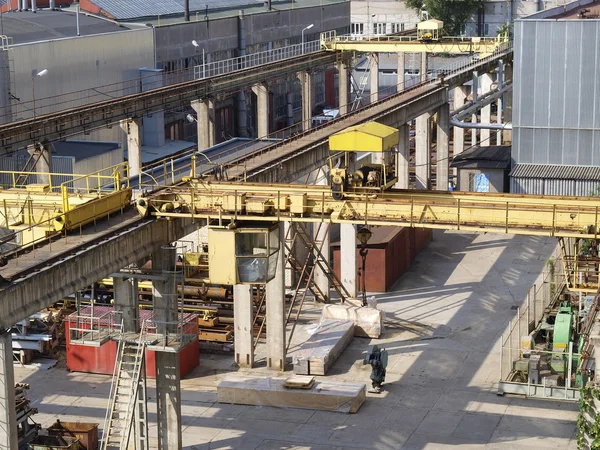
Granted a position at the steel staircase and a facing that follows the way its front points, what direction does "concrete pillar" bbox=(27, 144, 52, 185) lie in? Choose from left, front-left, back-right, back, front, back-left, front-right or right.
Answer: back

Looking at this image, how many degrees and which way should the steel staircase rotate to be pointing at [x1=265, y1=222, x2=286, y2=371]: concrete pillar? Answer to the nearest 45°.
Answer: approximately 135° to its left

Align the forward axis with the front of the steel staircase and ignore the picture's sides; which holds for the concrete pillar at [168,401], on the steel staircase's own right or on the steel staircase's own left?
on the steel staircase's own left

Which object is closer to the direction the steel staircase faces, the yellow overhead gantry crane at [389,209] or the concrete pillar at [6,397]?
the concrete pillar

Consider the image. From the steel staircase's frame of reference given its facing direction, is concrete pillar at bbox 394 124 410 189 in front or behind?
behind

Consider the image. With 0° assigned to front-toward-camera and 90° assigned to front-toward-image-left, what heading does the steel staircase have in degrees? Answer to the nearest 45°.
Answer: approximately 0°

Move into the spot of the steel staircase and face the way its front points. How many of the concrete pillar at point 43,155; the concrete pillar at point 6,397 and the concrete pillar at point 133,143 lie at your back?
2

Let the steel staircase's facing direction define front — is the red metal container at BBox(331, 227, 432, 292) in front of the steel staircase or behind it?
behind

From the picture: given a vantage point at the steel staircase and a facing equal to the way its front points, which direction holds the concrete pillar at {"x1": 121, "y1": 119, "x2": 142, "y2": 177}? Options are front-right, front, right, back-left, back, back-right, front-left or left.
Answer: back

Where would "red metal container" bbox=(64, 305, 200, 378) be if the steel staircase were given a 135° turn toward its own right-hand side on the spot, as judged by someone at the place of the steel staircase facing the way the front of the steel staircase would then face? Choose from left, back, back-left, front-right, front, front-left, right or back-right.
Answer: front-right

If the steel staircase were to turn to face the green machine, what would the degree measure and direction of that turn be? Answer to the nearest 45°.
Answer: approximately 135° to its left
